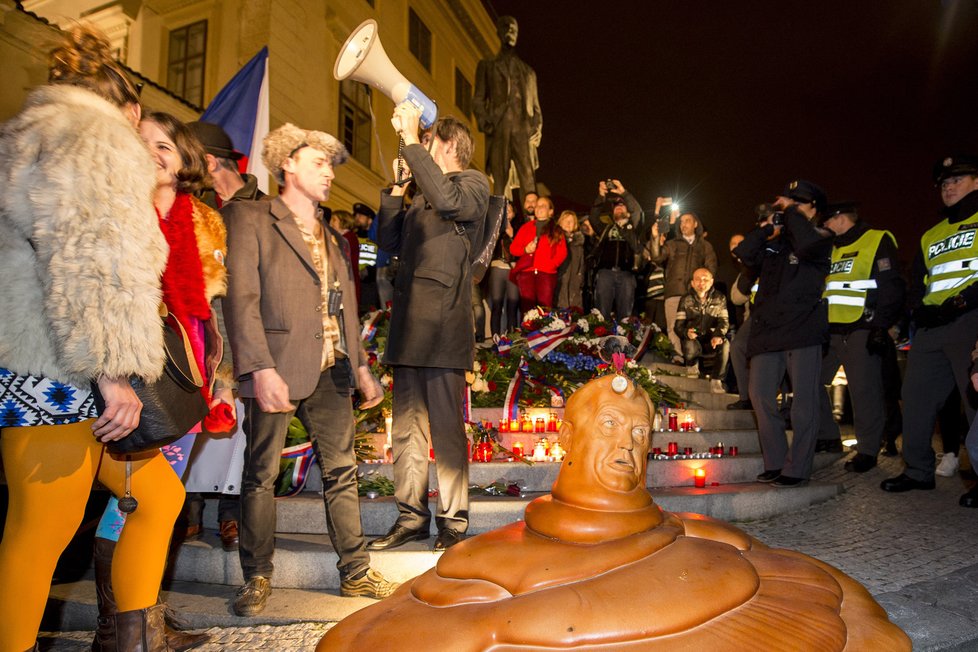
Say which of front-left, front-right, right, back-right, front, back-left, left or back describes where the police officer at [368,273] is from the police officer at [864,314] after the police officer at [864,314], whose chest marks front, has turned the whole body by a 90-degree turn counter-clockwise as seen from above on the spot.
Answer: back-right

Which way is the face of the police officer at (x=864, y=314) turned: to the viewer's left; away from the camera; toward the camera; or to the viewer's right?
to the viewer's left

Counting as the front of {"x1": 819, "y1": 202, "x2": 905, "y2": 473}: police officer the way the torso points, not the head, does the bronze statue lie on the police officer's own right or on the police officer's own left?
on the police officer's own right

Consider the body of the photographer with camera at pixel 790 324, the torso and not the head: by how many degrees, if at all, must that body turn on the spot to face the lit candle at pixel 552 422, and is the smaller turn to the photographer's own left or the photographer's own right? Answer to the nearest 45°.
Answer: approximately 45° to the photographer's own right

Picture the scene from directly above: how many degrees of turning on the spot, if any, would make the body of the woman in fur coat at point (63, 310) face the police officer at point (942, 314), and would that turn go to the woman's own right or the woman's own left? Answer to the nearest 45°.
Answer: approximately 45° to the woman's own right

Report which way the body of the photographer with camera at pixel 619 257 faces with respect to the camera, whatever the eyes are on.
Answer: toward the camera

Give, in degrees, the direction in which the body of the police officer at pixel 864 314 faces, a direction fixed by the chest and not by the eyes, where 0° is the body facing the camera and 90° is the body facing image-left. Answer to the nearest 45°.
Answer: approximately 45°

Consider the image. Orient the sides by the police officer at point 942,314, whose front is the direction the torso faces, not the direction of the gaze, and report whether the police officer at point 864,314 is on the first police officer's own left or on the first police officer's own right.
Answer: on the first police officer's own right

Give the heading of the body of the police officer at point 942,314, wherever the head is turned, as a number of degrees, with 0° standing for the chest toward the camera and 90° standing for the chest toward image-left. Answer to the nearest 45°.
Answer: approximately 45°

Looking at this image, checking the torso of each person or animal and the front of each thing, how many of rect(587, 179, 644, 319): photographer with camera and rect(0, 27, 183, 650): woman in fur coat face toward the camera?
1

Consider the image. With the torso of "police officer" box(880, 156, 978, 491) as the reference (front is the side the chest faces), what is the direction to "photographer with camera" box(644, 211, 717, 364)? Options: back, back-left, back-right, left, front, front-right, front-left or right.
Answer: right

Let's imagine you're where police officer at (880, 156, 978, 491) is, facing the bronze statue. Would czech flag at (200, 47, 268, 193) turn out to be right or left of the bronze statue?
left

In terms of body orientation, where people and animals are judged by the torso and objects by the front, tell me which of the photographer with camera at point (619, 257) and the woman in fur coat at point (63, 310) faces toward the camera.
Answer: the photographer with camera

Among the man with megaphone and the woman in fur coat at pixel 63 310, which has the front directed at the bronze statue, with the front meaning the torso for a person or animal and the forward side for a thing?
the woman in fur coat

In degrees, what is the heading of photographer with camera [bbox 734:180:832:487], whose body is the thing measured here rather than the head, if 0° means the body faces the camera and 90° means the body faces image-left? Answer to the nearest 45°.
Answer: approximately 45°

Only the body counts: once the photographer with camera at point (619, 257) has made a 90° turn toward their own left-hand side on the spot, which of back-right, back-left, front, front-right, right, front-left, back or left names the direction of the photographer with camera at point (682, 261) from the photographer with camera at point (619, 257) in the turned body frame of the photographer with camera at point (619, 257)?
front
